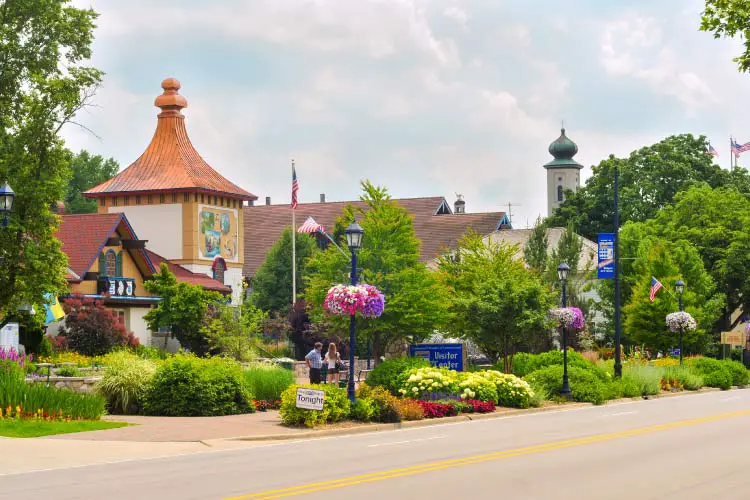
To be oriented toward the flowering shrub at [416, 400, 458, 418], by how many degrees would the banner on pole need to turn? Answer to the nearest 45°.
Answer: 0° — it already faces it

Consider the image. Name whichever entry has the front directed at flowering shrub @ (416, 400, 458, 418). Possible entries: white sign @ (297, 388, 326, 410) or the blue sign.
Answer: the blue sign

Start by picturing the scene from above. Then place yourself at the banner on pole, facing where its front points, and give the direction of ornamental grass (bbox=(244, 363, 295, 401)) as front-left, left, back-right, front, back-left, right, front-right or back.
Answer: front-right

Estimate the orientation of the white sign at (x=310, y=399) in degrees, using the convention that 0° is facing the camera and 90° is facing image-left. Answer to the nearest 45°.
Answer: approximately 0°

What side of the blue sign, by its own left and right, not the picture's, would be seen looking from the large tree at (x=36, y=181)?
right

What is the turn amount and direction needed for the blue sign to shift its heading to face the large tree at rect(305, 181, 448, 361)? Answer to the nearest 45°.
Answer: approximately 135° to its right

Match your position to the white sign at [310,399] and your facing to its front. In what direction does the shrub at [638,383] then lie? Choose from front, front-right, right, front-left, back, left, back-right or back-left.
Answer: back-left
